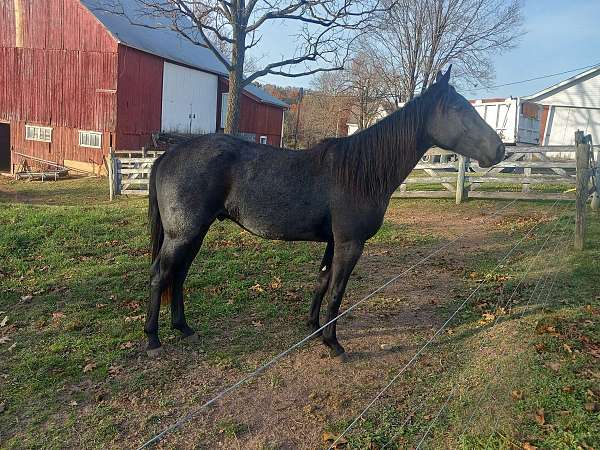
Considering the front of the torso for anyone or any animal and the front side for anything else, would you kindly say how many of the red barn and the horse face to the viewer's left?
0

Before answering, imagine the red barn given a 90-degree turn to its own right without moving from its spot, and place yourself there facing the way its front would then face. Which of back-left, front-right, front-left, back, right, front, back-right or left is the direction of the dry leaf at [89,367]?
front-left

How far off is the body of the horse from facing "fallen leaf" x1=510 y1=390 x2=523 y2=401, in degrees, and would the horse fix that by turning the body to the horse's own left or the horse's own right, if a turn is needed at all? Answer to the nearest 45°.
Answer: approximately 45° to the horse's own right

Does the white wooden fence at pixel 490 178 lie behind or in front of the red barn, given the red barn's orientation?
in front

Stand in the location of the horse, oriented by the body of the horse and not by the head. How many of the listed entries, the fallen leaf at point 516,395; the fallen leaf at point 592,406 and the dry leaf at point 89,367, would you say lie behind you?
1

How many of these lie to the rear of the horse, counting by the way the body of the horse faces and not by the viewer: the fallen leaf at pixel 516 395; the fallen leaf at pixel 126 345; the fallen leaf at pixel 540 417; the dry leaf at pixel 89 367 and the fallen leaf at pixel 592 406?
2

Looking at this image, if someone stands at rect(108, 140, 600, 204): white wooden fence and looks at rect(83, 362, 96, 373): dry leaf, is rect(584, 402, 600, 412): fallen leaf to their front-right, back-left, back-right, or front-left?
front-left

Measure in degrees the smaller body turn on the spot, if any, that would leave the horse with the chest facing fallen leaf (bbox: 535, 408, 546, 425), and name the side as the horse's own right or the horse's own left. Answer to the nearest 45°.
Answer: approximately 45° to the horse's own right

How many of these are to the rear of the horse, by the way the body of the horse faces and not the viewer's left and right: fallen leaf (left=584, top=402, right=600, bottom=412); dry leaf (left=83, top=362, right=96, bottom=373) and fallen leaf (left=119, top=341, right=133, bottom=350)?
2

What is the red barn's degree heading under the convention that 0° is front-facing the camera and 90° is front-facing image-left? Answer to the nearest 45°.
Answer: approximately 315°

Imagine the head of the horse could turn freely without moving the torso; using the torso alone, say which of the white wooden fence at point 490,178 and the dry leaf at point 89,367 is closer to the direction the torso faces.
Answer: the white wooden fence

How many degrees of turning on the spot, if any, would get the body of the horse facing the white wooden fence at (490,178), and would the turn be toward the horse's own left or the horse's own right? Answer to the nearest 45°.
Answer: approximately 45° to the horse's own left

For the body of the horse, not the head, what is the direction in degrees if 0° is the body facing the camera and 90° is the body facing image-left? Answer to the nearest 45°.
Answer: approximately 270°

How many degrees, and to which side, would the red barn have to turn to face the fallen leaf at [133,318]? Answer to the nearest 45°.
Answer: approximately 45° to its right

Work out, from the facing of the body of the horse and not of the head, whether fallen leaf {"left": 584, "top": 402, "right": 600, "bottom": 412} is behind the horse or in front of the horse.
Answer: in front
